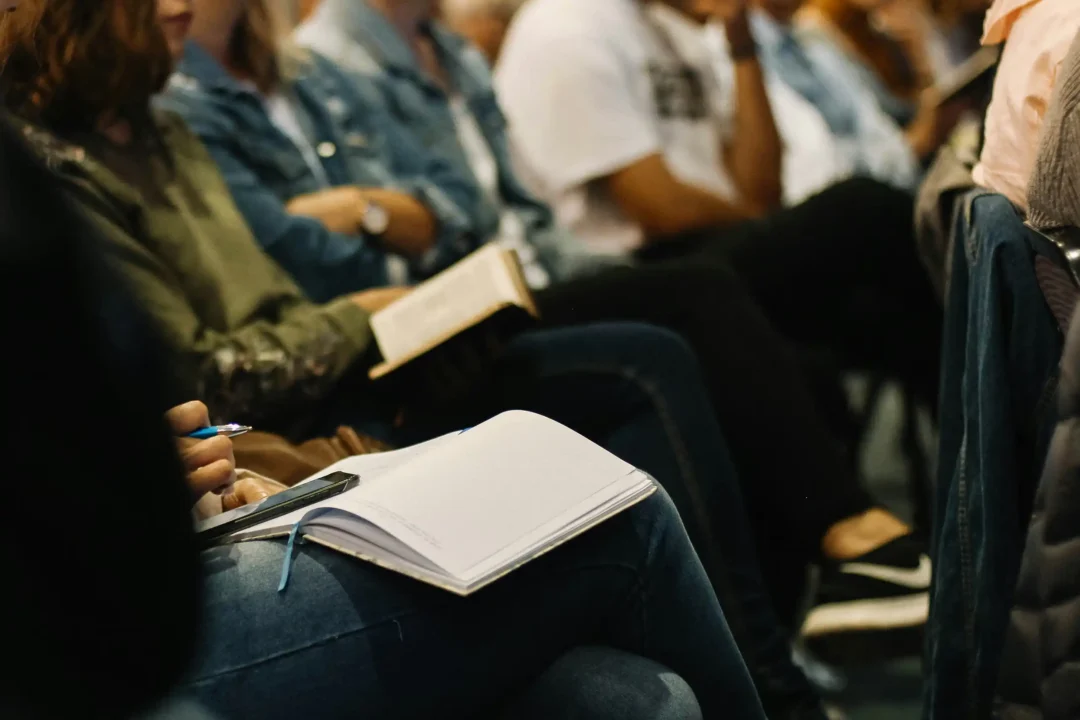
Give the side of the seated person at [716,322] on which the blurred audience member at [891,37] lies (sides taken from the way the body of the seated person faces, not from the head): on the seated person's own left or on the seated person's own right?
on the seated person's own left

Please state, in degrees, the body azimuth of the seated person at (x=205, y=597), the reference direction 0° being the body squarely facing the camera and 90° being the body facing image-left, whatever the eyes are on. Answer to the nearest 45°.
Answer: approximately 270°

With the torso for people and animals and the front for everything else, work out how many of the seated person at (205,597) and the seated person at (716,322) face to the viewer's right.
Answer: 2

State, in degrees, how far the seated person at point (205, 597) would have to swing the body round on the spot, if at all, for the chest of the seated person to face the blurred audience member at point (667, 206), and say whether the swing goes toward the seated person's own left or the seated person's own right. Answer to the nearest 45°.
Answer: approximately 45° to the seated person's own left

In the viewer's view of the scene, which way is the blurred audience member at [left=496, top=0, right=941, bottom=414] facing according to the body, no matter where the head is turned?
to the viewer's right

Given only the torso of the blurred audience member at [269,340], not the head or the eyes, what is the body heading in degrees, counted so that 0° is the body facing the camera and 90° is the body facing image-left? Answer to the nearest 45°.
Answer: approximately 270°

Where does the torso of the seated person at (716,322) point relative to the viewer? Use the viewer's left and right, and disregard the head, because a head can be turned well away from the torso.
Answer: facing to the right of the viewer
